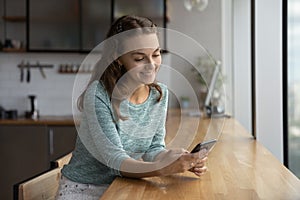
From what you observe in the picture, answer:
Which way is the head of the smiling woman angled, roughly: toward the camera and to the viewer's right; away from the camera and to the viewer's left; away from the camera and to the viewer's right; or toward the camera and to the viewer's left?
toward the camera and to the viewer's right

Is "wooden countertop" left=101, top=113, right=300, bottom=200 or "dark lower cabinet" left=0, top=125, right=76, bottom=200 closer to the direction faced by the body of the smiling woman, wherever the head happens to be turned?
the wooden countertop

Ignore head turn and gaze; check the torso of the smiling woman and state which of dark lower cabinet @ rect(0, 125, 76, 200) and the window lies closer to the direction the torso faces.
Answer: the window

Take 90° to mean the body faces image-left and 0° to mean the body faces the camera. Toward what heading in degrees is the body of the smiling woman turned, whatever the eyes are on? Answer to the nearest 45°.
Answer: approximately 315°

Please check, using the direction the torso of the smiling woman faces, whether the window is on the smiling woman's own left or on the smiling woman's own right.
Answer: on the smiling woman's own left

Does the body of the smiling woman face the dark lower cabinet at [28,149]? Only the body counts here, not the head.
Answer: no
